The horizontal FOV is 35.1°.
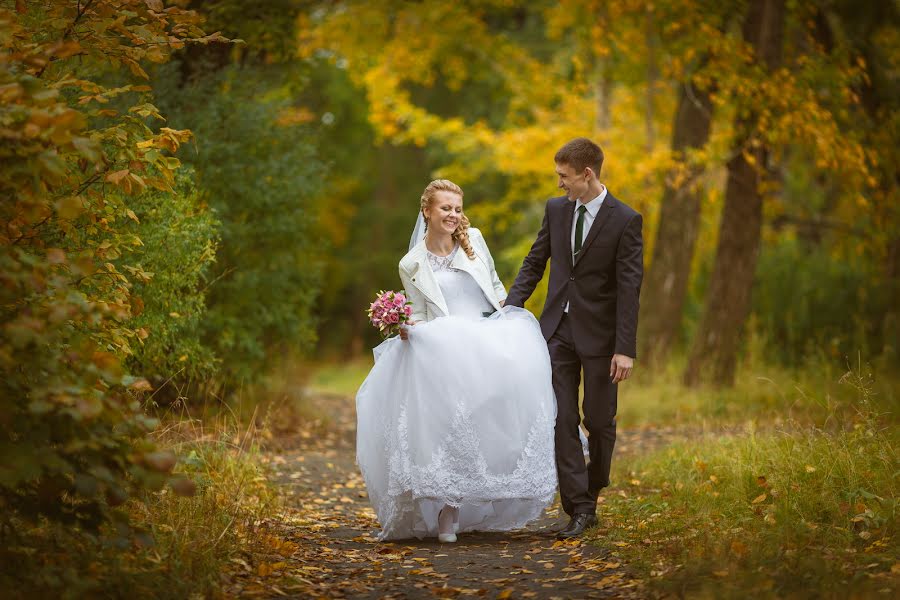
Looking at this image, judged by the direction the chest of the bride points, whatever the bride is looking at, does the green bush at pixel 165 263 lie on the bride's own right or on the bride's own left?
on the bride's own right

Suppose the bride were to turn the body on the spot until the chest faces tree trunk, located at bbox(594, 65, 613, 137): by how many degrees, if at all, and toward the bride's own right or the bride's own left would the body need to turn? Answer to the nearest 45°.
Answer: approximately 180°

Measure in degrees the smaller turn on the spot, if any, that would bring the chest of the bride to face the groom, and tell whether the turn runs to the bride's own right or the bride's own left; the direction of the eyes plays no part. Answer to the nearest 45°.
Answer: approximately 90° to the bride's own left

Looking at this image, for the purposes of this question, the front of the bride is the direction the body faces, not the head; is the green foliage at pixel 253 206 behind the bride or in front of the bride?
behind

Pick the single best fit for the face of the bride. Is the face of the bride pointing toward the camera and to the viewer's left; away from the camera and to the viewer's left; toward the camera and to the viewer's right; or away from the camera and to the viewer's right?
toward the camera and to the viewer's right

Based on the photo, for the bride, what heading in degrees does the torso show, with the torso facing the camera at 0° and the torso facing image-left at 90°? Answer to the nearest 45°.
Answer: approximately 0°

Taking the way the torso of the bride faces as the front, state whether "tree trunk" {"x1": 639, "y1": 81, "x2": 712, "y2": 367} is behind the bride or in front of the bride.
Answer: behind
